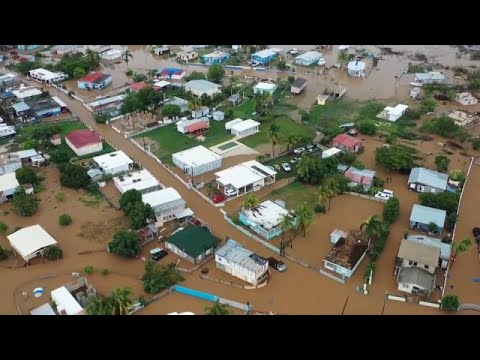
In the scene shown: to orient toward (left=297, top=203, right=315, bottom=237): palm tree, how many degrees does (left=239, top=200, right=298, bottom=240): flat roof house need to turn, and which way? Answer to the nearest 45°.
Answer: approximately 90° to its left

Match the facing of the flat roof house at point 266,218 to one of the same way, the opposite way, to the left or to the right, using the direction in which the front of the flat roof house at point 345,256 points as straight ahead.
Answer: the same way

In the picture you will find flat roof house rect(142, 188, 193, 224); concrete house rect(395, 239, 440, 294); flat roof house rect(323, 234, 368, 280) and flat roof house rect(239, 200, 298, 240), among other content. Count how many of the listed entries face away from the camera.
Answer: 0

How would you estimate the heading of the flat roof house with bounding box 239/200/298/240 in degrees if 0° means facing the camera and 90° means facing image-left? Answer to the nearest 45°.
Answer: approximately 45°

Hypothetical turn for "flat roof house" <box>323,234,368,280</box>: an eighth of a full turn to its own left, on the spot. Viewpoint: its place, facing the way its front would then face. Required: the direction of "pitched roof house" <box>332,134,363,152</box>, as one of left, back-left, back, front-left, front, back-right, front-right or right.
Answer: back

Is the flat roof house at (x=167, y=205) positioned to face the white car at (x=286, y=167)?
no

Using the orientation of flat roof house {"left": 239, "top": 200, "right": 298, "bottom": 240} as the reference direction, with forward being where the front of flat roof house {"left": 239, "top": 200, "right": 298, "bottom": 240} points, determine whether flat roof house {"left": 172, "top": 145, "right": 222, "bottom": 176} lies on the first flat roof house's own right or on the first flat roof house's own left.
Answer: on the first flat roof house's own right

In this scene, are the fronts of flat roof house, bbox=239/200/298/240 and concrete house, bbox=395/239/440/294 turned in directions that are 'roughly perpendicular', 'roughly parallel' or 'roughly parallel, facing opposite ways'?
roughly parallel

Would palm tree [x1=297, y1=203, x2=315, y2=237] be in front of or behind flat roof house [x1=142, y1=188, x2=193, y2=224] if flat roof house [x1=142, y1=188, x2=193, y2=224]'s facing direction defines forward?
in front

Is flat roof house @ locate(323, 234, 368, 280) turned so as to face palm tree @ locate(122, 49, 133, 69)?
no

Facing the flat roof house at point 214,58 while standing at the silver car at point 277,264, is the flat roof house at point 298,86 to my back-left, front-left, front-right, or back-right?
front-right

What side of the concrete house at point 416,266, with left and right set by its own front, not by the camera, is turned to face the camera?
front

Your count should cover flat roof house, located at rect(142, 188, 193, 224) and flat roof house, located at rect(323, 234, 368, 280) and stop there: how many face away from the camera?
0

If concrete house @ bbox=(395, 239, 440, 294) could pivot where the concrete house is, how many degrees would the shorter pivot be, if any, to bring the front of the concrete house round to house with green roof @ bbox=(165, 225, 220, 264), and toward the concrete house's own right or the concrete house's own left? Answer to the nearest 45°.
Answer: approximately 90° to the concrete house's own right

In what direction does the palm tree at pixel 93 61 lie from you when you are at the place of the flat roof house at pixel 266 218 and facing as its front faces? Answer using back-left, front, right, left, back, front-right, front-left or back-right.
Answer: right
